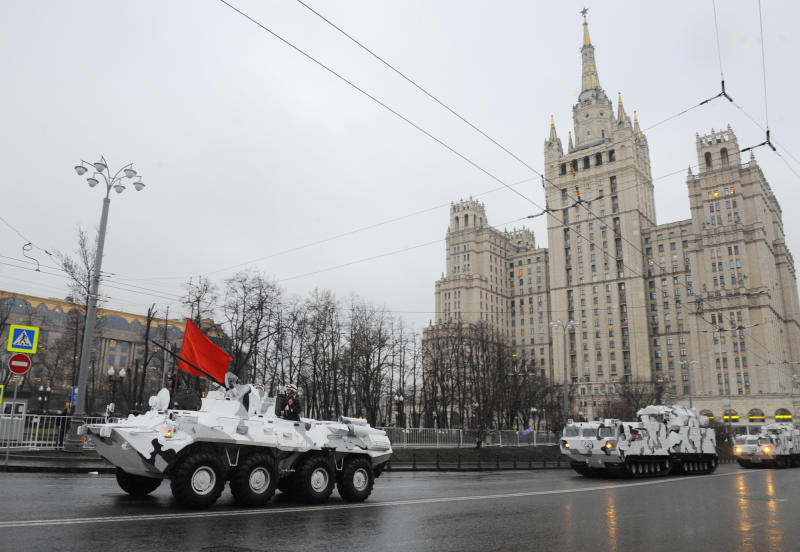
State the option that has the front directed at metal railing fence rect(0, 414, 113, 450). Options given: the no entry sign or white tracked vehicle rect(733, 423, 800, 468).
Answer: the white tracked vehicle

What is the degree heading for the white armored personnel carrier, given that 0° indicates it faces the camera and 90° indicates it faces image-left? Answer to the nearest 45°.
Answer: approximately 45°

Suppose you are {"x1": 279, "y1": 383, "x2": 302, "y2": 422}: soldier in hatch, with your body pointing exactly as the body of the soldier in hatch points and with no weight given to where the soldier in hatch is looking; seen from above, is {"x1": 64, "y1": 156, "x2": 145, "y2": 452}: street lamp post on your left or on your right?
on your right

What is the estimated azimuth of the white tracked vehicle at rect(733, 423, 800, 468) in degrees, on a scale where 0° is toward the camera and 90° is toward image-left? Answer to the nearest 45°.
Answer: approximately 45°

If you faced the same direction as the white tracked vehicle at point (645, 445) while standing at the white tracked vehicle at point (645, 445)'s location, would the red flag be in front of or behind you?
in front

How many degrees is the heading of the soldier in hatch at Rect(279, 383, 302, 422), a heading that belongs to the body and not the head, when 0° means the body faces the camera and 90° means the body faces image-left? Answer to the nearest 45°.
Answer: approximately 45°

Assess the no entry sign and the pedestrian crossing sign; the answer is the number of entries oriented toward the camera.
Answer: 2

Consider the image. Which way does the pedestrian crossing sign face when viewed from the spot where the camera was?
facing the viewer

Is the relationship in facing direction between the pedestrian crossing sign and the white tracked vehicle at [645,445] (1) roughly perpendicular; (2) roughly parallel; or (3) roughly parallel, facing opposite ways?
roughly perpendicular

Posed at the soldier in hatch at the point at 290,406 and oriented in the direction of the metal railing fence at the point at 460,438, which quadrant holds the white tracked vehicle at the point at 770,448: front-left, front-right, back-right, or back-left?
front-right

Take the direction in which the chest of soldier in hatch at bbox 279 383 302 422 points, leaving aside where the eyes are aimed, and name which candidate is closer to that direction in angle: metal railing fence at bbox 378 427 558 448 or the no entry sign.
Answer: the no entry sign
